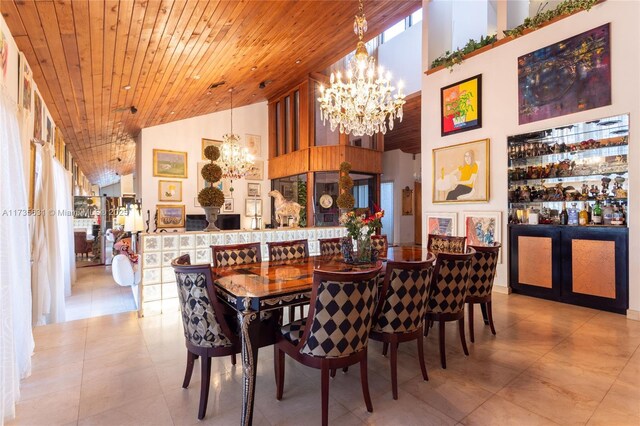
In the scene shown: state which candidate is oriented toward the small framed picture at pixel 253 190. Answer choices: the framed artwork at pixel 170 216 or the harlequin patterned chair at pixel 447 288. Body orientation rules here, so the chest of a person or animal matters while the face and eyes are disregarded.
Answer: the harlequin patterned chair

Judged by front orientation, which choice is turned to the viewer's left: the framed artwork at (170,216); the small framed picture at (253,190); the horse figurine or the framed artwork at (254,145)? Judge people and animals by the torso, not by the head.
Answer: the horse figurine

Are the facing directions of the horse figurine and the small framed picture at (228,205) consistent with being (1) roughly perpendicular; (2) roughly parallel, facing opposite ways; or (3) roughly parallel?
roughly perpendicular

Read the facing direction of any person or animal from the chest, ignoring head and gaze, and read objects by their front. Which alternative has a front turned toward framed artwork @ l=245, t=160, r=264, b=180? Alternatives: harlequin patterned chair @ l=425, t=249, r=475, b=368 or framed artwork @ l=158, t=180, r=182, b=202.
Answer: the harlequin patterned chair

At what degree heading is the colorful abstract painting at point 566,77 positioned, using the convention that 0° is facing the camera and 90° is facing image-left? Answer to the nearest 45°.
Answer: approximately 45°

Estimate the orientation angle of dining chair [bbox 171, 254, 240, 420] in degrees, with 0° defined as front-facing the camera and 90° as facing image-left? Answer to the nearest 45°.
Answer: approximately 225°

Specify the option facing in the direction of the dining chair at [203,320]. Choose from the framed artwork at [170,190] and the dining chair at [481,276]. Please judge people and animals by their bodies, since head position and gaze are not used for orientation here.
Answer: the framed artwork

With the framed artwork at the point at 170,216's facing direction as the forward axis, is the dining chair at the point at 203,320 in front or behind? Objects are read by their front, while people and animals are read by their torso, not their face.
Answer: in front

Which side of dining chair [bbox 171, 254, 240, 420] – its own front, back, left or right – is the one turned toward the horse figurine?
front

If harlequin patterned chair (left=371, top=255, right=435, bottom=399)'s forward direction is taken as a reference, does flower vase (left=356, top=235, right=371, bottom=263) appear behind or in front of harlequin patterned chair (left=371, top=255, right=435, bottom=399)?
in front

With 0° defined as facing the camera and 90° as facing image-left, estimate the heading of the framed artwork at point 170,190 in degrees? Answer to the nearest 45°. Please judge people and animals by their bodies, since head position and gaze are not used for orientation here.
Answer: approximately 0°
